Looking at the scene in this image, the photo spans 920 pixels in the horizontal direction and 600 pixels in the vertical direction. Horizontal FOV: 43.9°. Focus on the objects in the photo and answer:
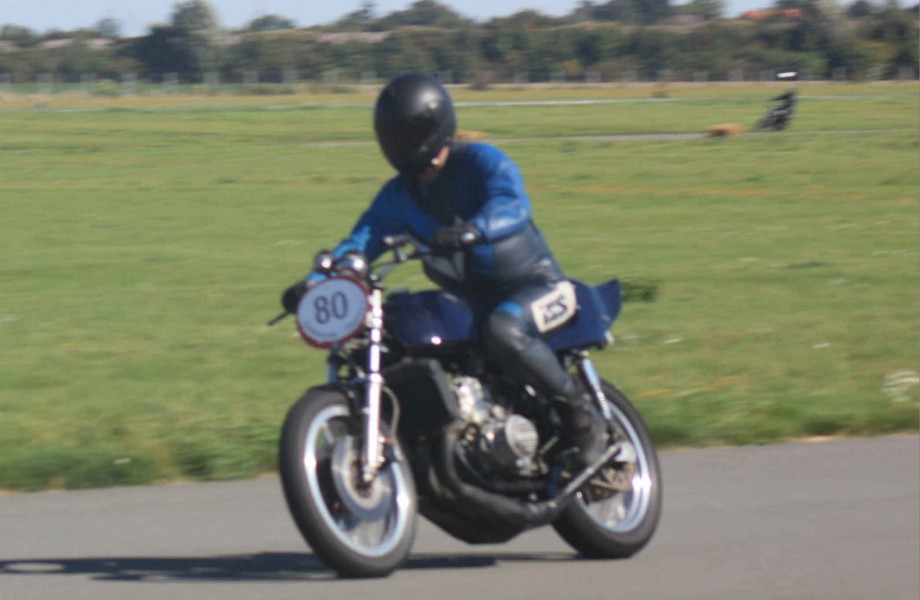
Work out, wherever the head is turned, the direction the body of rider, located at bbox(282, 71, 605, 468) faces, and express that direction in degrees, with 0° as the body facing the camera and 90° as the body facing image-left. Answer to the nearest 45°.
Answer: approximately 45°

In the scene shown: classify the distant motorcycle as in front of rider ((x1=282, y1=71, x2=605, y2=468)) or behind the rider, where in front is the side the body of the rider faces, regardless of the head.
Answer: behind

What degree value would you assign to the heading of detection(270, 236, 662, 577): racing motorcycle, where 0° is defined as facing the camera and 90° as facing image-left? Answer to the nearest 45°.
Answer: approximately 45°

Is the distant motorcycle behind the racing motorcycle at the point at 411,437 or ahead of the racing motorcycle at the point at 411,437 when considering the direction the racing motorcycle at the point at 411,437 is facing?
behind
